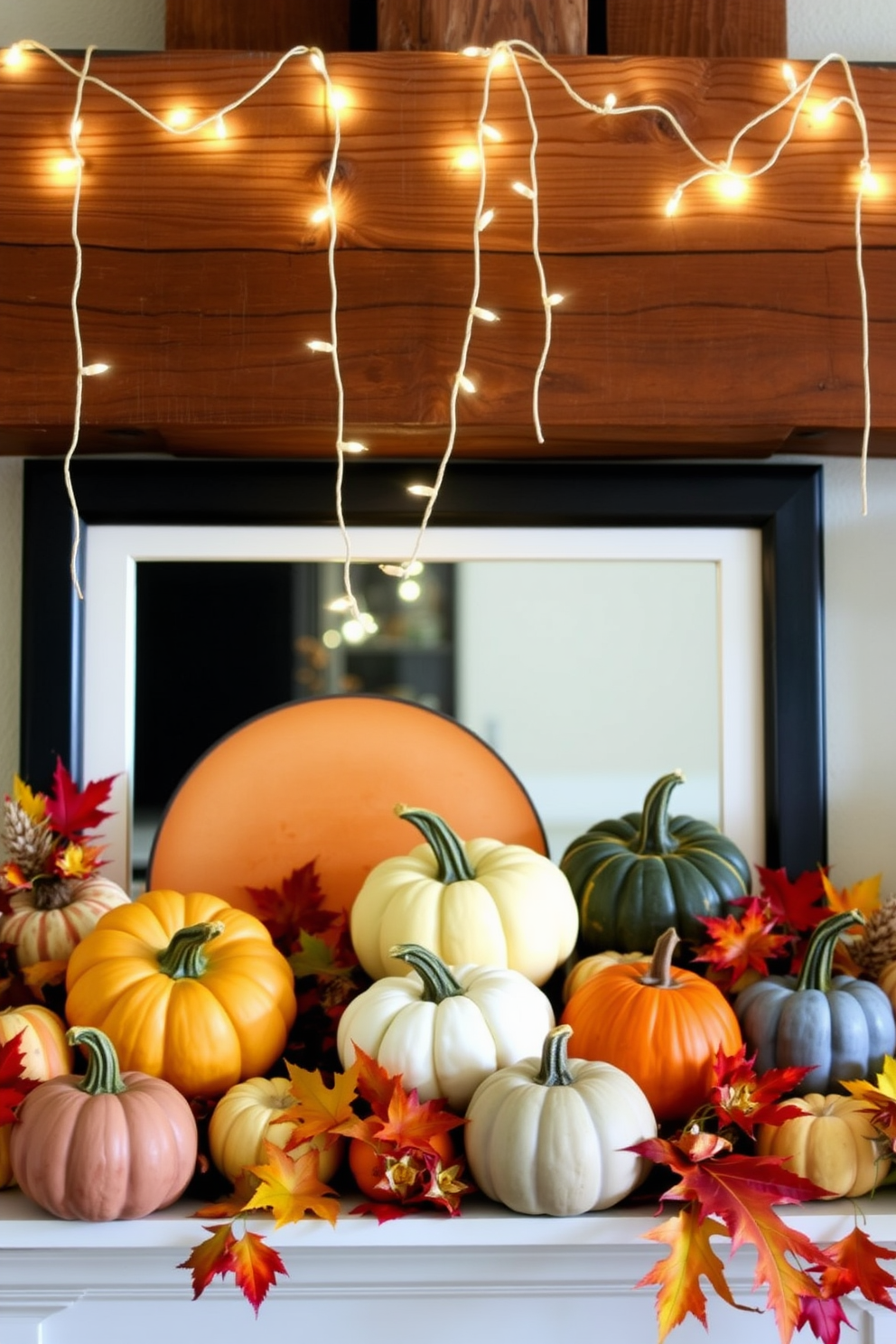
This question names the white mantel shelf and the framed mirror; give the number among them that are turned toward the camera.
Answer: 2

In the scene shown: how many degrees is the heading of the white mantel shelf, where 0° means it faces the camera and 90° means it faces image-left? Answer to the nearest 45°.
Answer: approximately 0°
